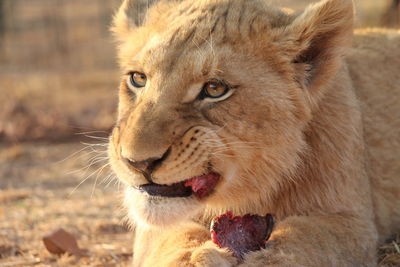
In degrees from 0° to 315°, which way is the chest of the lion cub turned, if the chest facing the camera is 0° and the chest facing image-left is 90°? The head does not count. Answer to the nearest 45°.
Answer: approximately 45°
